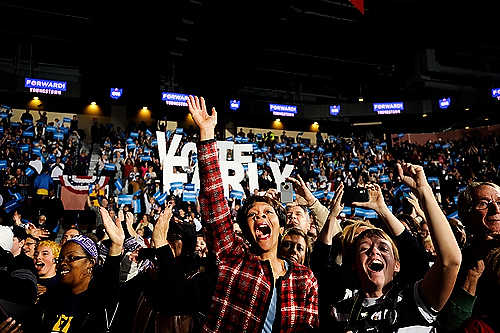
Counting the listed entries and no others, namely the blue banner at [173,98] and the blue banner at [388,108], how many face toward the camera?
2

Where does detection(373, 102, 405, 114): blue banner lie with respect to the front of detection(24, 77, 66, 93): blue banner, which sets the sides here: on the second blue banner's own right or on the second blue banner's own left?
on the second blue banner's own left

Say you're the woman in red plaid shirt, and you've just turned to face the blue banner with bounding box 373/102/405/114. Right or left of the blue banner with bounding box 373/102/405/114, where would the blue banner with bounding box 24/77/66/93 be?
left

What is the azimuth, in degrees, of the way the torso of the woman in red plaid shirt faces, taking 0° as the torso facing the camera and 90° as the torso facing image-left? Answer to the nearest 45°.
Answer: approximately 0°

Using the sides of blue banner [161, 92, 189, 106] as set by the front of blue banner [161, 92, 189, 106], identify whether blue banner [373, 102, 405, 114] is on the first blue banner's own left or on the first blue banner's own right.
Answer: on the first blue banner's own left

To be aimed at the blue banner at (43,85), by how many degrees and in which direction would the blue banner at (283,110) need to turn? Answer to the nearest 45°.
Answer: approximately 45° to its right

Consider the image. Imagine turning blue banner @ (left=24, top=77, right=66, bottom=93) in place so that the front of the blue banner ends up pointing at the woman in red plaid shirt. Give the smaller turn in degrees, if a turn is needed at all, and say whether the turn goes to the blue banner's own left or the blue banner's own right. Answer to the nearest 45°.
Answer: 0° — it already faces them

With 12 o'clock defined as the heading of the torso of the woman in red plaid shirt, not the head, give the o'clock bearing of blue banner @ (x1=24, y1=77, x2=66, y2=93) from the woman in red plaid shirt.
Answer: The blue banner is roughly at 5 o'clock from the woman in red plaid shirt.

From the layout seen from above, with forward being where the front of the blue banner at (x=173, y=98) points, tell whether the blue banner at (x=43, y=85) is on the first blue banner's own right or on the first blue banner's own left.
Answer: on the first blue banner's own right

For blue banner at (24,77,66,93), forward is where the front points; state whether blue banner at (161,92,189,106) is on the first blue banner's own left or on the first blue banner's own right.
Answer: on the first blue banner's own left

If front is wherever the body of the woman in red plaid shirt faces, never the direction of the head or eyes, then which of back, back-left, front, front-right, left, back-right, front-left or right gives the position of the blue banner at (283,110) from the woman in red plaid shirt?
back

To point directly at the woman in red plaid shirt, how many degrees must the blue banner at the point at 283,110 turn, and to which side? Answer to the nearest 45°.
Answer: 0° — it already faces them
